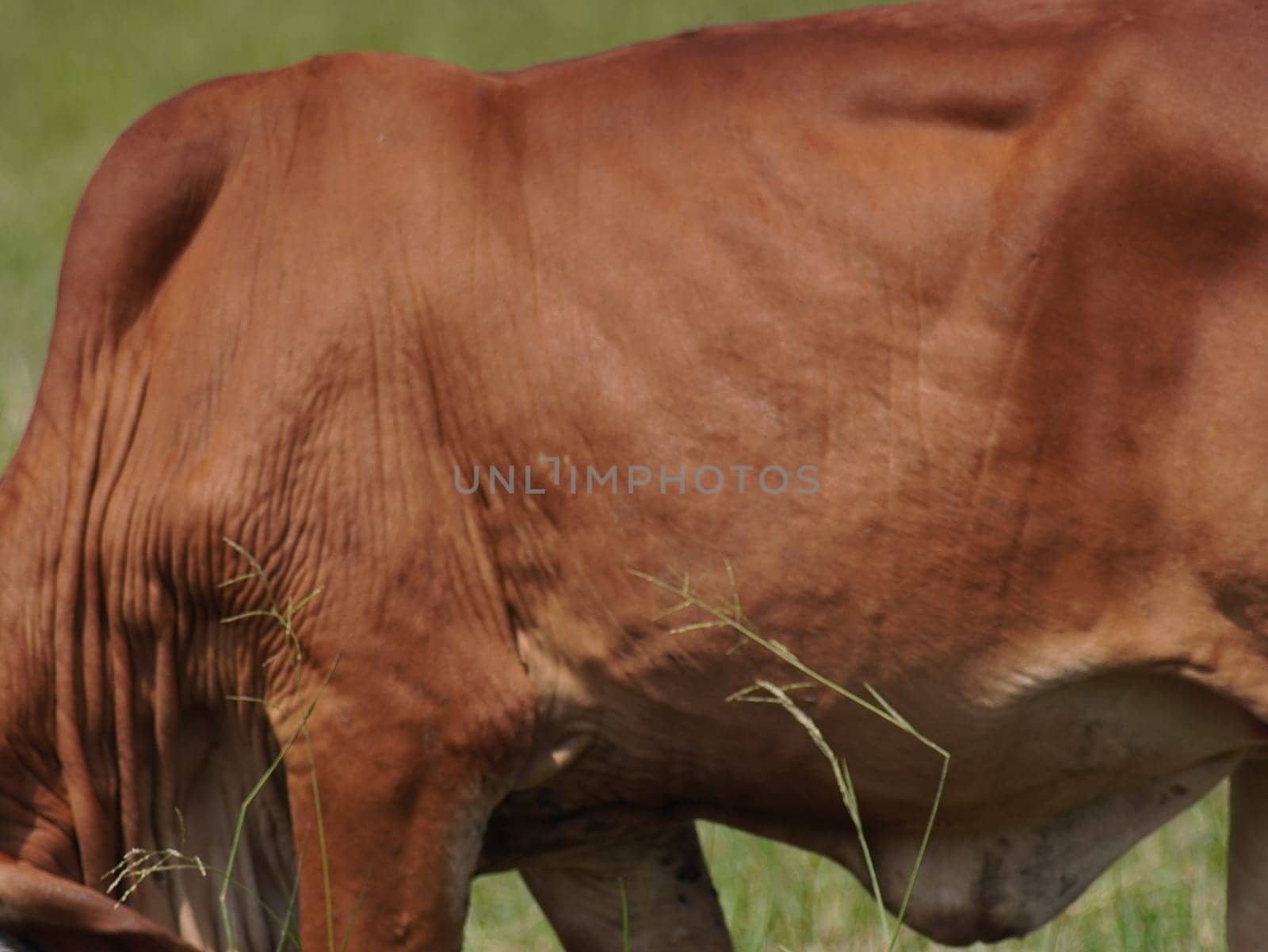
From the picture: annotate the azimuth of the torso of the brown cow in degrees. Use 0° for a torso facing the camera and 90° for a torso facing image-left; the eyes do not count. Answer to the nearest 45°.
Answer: approximately 90°
